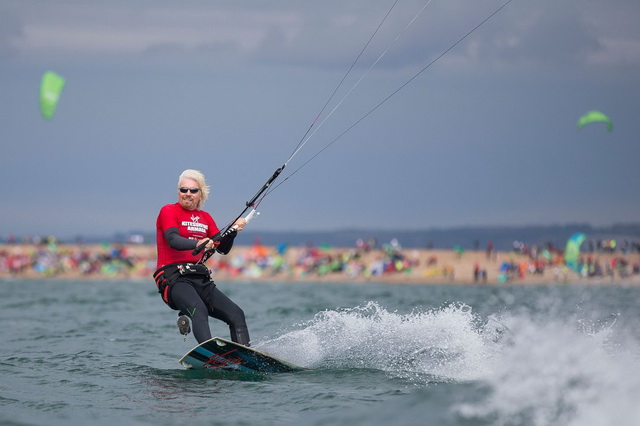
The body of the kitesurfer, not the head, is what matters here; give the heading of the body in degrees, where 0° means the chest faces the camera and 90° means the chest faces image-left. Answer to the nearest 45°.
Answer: approximately 315°
